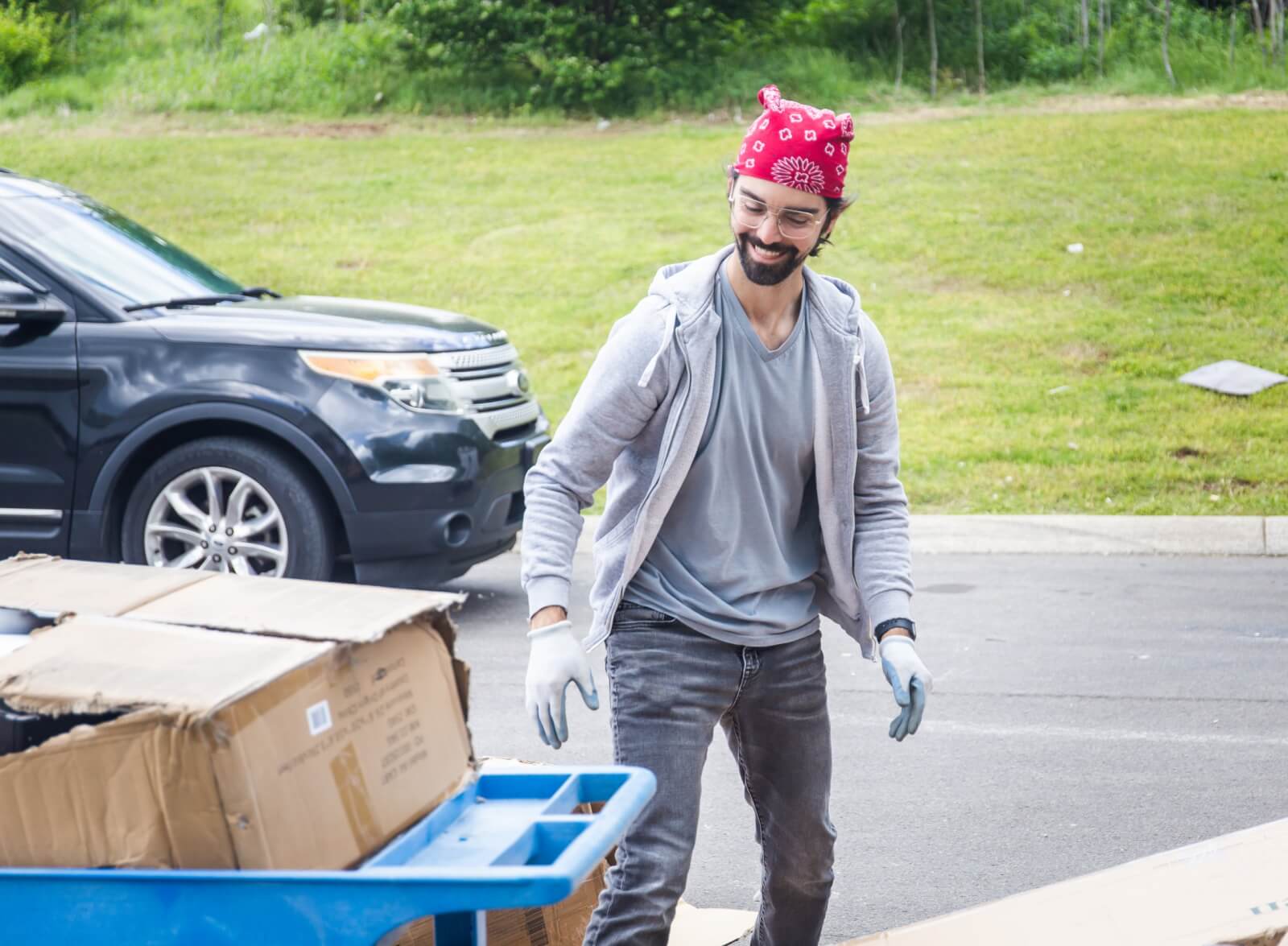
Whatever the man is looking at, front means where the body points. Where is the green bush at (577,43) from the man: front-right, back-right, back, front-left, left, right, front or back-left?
back

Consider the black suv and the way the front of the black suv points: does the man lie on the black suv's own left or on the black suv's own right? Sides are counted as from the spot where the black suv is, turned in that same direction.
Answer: on the black suv's own right

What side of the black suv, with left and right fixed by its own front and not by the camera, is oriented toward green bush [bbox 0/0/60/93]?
left

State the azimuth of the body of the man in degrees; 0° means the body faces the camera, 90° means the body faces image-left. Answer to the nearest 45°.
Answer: approximately 0°

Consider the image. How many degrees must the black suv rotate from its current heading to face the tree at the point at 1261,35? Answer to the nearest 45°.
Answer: approximately 45° to its left

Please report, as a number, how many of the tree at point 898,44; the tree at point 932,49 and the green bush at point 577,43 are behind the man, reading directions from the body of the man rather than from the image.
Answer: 3

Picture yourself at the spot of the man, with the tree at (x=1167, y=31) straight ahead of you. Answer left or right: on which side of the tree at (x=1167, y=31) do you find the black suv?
left

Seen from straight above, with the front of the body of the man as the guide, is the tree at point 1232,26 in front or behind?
behind

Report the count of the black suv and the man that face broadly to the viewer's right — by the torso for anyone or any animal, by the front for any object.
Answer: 1

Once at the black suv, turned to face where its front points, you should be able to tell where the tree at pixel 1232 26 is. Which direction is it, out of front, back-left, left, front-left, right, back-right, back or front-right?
front-left

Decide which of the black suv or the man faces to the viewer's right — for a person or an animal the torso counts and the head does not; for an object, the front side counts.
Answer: the black suv

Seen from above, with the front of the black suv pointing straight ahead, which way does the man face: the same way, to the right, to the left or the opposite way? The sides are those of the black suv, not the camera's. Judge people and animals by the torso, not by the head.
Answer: to the right

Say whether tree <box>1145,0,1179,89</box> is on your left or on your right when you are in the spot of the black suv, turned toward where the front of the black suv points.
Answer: on your left

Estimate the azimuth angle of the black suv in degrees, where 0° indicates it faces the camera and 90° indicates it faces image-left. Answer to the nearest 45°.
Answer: approximately 270°

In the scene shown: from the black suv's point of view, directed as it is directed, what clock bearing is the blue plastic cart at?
The blue plastic cart is roughly at 3 o'clock from the black suv.
